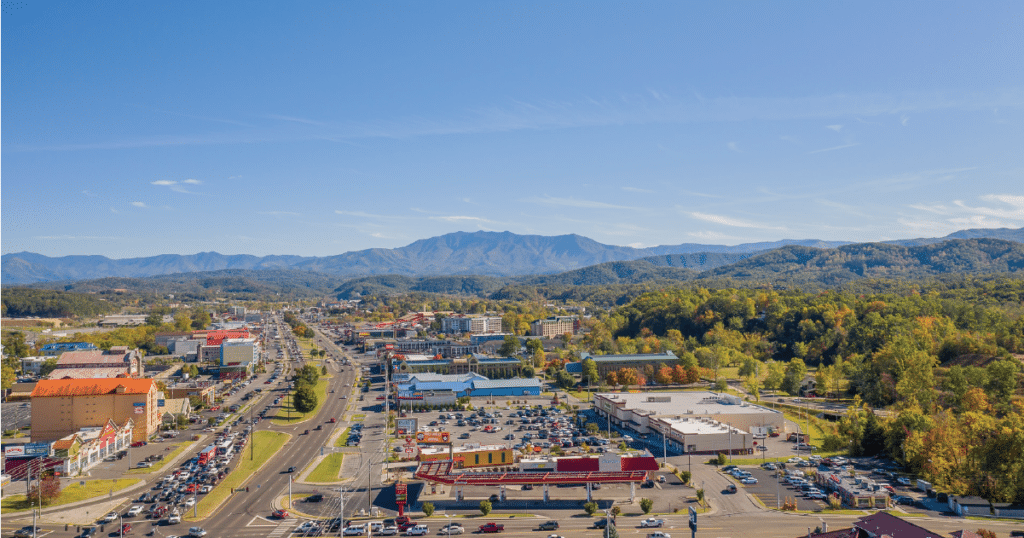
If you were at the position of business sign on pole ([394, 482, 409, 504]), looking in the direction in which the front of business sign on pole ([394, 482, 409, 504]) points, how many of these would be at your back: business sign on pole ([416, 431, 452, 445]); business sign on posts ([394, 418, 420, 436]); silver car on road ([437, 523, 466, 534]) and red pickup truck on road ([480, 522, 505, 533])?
2

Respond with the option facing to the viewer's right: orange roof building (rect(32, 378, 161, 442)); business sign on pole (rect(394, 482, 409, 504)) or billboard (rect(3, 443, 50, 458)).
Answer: the orange roof building

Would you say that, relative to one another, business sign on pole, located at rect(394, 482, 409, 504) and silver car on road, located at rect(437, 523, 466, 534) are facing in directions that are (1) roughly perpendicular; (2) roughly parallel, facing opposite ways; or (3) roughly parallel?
roughly perpendicular

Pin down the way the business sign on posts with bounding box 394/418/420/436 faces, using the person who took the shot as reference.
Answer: facing the viewer

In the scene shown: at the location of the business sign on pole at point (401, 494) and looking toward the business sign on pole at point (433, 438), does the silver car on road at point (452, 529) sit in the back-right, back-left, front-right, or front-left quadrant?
back-right

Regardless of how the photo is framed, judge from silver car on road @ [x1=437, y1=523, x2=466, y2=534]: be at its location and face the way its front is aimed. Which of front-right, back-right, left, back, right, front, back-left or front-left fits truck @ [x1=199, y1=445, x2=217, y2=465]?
front-right

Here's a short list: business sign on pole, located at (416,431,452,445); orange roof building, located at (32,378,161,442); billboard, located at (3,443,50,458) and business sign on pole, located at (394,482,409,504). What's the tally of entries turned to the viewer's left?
0

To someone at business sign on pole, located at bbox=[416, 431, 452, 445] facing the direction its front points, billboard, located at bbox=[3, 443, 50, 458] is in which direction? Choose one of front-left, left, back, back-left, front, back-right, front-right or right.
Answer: right

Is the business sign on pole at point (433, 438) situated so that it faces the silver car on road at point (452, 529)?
yes

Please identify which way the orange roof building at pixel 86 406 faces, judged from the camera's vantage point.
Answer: facing to the right of the viewer

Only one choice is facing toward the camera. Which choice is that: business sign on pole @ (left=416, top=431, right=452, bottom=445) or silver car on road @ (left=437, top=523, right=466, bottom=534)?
the business sign on pole

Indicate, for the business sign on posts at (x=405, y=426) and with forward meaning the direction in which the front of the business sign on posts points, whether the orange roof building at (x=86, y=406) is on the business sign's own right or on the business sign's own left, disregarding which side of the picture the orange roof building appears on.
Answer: on the business sign's own right

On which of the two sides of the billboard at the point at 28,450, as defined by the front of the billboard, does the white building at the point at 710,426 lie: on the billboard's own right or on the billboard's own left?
on the billboard's own left

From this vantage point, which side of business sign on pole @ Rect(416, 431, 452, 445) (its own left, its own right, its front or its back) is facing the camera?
front

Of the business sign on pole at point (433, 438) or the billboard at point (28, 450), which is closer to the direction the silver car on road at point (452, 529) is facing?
the billboard

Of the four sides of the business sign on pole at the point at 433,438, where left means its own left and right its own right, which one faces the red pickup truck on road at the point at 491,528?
front

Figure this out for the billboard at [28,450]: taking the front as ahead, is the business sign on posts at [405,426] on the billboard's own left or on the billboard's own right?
on the billboard's own left

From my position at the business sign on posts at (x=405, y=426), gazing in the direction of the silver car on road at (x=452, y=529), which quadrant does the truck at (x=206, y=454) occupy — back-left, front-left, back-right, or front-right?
front-right

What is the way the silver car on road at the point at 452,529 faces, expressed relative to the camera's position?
facing to the left of the viewer
